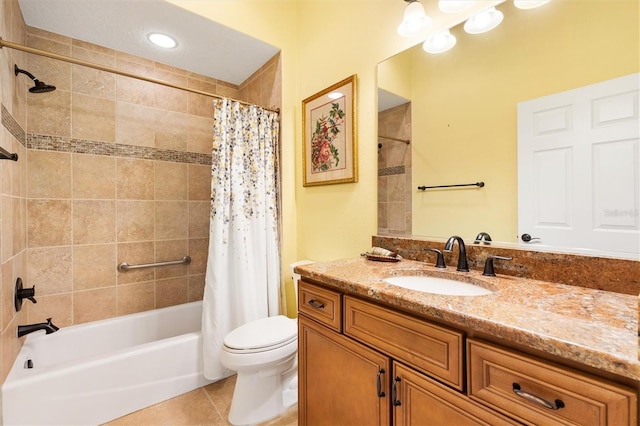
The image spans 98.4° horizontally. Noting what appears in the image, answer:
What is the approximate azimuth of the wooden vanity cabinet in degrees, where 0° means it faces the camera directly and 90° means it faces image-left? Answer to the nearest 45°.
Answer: approximately 45°

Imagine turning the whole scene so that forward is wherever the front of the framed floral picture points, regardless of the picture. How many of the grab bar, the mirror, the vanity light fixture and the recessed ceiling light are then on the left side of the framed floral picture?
2

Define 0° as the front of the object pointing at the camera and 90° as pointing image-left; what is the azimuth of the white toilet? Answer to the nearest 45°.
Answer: approximately 45°

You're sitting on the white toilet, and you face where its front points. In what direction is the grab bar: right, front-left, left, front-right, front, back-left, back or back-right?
right

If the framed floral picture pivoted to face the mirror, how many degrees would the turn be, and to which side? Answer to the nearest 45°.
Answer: approximately 90° to its left

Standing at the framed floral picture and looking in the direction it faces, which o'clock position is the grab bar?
The grab bar is roughly at 2 o'clock from the framed floral picture.

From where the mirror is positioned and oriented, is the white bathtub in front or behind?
in front

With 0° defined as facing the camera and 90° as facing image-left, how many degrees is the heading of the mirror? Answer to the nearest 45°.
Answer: approximately 45°

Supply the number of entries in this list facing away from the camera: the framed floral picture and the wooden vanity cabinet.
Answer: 0

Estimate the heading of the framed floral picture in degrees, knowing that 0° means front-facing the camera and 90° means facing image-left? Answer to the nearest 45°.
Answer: approximately 45°
